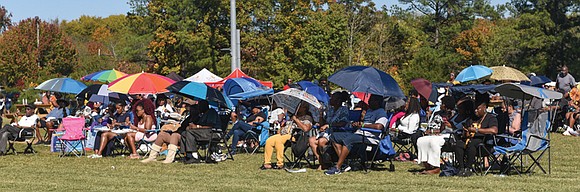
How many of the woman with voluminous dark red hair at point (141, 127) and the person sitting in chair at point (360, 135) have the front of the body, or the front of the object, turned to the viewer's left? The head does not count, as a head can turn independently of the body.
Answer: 2

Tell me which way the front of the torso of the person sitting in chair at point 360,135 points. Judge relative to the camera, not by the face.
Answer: to the viewer's left

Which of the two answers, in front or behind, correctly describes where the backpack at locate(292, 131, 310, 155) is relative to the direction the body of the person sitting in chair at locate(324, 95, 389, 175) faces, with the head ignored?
in front

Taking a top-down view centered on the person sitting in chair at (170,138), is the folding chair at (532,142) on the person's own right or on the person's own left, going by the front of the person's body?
on the person's own left

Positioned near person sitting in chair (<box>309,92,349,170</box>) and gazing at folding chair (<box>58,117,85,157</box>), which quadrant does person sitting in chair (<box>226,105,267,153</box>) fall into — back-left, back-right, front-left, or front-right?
front-right

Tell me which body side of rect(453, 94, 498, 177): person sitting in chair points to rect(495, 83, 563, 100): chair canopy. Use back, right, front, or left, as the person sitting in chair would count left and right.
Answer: back

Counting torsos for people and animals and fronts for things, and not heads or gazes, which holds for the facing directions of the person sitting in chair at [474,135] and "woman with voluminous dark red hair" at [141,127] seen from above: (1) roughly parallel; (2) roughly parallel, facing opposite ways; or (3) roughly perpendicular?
roughly parallel

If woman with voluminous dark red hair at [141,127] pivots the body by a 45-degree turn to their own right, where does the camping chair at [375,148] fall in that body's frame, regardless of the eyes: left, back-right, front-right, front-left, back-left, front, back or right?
back
